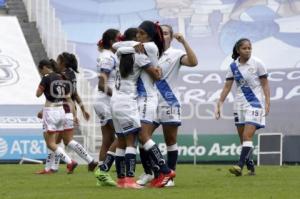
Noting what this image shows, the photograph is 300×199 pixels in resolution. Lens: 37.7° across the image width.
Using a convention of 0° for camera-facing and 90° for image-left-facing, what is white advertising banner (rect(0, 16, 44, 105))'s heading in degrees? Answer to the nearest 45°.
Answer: approximately 0°

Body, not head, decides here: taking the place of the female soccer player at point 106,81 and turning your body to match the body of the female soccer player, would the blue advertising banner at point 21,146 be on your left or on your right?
on your left

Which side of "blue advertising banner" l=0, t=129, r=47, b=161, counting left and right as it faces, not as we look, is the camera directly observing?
front

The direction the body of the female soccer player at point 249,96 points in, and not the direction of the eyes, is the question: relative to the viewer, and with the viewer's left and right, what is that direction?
facing the viewer

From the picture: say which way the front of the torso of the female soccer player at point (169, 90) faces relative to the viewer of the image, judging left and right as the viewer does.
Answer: facing the viewer and to the left of the viewer

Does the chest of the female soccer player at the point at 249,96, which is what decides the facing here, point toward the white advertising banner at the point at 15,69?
no

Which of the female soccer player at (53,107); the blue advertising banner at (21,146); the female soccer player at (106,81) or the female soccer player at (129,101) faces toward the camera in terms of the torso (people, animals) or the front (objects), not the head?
the blue advertising banner

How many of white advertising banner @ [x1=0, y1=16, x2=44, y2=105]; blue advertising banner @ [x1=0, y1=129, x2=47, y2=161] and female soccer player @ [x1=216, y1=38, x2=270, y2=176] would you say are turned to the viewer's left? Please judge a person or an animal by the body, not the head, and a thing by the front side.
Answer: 0

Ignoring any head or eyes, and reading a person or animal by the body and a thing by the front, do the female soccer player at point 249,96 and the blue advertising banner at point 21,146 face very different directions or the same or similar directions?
same or similar directions
